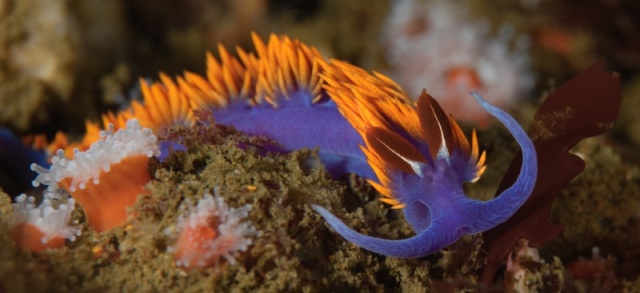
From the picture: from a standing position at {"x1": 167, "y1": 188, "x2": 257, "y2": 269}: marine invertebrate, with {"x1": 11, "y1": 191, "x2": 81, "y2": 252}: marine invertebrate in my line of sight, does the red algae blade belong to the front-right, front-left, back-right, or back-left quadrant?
back-right

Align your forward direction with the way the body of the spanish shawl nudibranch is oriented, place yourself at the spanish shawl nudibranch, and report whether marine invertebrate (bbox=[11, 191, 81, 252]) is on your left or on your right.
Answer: on your right

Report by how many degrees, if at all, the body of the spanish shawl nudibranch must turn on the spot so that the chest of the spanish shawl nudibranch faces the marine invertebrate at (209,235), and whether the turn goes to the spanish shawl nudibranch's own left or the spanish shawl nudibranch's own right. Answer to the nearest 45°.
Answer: approximately 90° to the spanish shawl nudibranch's own right

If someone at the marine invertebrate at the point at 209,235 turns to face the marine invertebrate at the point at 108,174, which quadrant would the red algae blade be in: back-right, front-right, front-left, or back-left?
back-right

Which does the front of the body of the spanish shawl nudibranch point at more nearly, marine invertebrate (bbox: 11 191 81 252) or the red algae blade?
the red algae blade
